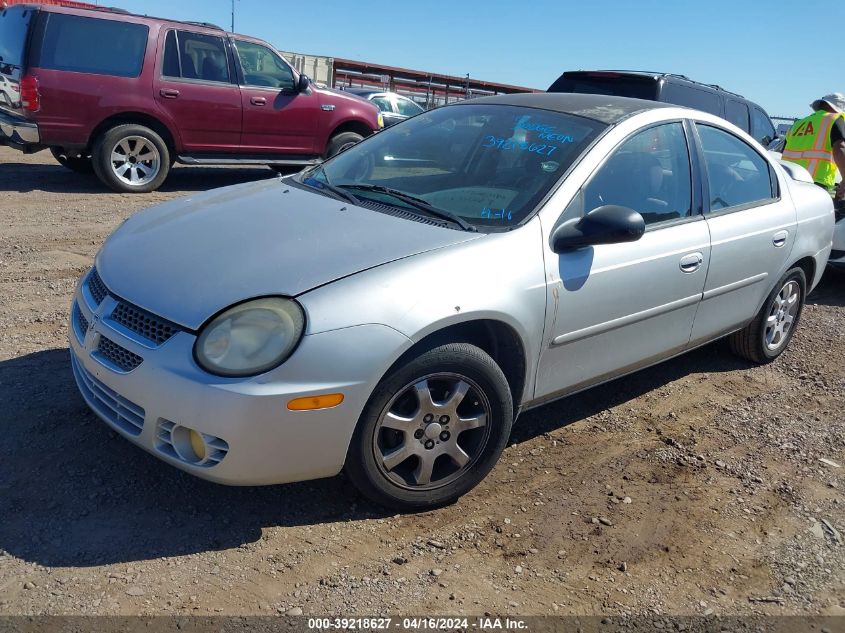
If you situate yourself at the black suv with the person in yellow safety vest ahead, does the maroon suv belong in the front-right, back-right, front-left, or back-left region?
front-right

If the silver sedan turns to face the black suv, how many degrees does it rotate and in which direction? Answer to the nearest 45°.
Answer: approximately 135° to its right

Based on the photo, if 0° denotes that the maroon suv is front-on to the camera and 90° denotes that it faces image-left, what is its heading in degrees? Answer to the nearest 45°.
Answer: approximately 225°

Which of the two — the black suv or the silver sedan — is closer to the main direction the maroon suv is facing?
the black suv

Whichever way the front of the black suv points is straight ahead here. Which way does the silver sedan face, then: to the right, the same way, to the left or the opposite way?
the opposite way

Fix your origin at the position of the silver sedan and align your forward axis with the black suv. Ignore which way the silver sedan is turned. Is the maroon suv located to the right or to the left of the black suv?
left

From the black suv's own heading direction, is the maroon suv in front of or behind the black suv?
behind

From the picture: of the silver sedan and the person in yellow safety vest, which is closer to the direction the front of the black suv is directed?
the person in yellow safety vest

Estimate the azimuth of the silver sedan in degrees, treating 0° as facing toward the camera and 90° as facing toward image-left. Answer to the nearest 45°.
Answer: approximately 45°

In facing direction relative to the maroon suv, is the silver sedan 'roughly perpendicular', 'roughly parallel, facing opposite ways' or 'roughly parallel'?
roughly parallel, facing opposite ways

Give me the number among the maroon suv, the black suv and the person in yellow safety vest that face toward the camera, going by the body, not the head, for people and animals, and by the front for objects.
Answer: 0

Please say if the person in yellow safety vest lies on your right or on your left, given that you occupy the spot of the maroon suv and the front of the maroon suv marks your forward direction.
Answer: on your right
